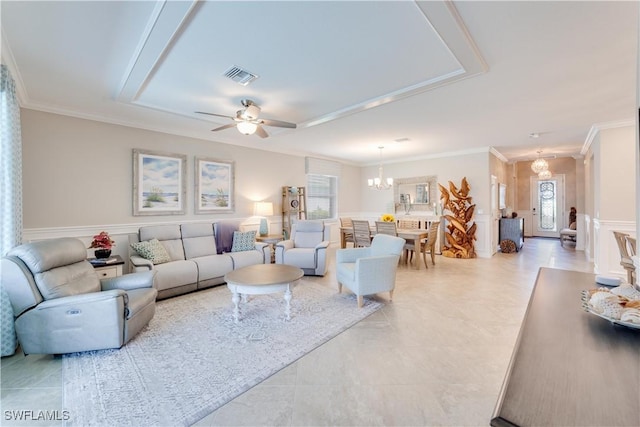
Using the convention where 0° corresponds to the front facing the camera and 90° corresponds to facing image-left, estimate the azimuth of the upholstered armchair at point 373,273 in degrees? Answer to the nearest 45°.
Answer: approximately 45°

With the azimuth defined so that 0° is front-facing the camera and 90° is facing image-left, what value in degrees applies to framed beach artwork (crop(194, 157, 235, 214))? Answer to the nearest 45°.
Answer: approximately 315°

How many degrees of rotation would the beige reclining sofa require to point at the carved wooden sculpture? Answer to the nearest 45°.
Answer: approximately 45° to its left

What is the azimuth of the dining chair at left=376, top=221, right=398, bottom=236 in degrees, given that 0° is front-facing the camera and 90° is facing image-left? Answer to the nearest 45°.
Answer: approximately 225°

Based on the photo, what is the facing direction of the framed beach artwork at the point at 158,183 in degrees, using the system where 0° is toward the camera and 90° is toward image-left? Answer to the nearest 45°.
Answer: approximately 315°

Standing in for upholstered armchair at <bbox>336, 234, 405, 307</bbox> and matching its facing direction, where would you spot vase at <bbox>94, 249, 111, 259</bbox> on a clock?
The vase is roughly at 1 o'clock from the upholstered armchair.

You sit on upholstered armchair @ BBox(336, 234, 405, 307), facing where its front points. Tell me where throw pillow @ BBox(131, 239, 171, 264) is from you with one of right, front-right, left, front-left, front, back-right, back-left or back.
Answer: front-right

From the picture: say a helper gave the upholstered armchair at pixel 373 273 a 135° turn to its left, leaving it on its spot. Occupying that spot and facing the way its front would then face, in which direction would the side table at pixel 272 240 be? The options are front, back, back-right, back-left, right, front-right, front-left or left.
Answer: back-left

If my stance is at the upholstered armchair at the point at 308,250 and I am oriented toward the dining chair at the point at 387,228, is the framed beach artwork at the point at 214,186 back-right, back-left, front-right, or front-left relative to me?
back-left

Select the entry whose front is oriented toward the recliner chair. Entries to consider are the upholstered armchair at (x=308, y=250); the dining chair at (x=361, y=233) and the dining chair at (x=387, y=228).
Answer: the upholstered armchair

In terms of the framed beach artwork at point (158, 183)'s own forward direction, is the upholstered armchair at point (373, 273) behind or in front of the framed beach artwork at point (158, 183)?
in front

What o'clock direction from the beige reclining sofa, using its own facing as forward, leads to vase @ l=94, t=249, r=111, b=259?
The vase is roughly at 4 o'clock from the beige reclining sofa.

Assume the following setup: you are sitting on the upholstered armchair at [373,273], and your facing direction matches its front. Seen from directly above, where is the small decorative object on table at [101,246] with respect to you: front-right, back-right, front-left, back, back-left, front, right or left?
front-right

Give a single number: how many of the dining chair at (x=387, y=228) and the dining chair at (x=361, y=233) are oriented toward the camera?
0

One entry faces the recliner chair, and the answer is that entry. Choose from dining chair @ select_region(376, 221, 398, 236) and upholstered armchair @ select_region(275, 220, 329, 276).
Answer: the upholstered armchair
